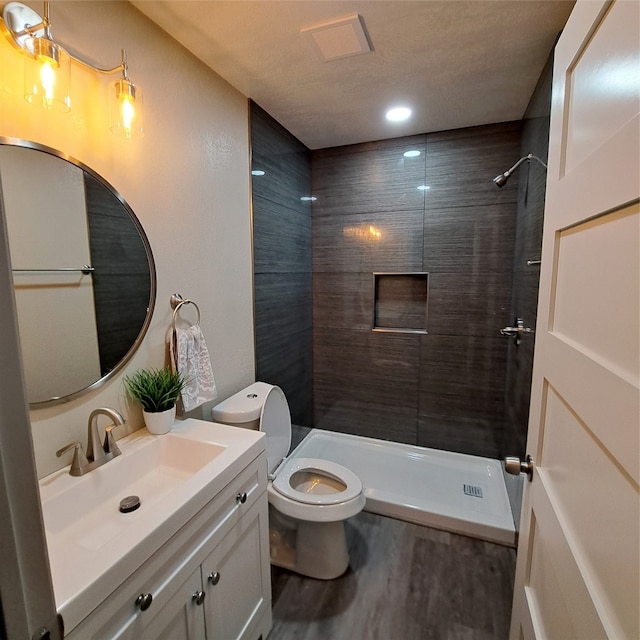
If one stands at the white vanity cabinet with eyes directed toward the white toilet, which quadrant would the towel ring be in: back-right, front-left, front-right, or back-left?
front-left

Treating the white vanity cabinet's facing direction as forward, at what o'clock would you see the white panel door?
The white panel door is roughly at 12 o'clock from the white vanity cabinet.

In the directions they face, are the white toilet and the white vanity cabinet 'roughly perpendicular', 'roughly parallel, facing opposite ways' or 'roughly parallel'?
roughly parallel

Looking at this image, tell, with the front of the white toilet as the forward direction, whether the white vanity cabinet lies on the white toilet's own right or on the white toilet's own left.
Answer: on the white toilet's own right

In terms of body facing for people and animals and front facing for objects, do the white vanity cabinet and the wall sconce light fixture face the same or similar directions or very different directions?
same or similar directions

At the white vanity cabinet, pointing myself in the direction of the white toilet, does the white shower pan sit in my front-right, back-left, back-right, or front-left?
front-right

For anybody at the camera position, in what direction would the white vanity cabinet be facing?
facing the viewer and to the right of the viewer

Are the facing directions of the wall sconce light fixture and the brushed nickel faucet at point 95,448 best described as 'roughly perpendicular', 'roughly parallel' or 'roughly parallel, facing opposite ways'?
roughly parallel

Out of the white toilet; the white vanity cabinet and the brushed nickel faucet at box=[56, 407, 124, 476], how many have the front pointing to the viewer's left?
0

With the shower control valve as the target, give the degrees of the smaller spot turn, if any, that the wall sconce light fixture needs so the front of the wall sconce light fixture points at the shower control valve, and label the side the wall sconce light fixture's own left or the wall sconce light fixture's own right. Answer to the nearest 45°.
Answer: approximately 45° to the wall sconce light fixture's own left

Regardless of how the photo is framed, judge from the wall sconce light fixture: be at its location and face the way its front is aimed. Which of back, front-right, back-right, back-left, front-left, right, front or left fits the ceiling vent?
front-left
